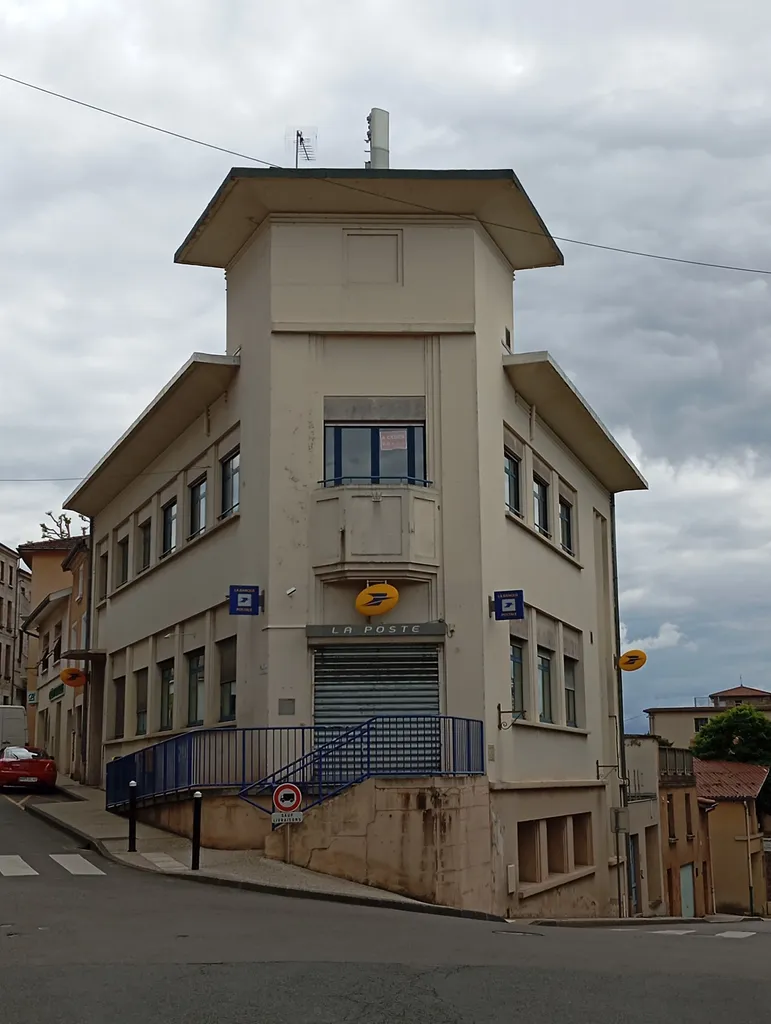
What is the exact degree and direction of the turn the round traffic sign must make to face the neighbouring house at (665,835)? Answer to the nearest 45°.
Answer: approximately 135° to its left

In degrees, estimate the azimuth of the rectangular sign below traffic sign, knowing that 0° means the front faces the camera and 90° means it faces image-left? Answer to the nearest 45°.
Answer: approximately 0°

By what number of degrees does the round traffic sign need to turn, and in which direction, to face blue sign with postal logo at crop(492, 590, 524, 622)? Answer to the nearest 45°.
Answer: approximately 135° to its left

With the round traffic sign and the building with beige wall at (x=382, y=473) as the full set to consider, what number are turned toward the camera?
2

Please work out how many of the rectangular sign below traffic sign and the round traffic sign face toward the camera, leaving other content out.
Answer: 2

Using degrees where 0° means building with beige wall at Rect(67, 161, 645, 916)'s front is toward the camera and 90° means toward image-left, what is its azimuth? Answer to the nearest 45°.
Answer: approximately 0°
